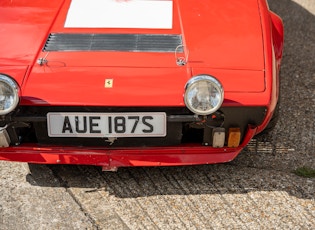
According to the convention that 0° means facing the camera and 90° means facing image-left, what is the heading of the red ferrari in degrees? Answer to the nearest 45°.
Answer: approximately 0°
